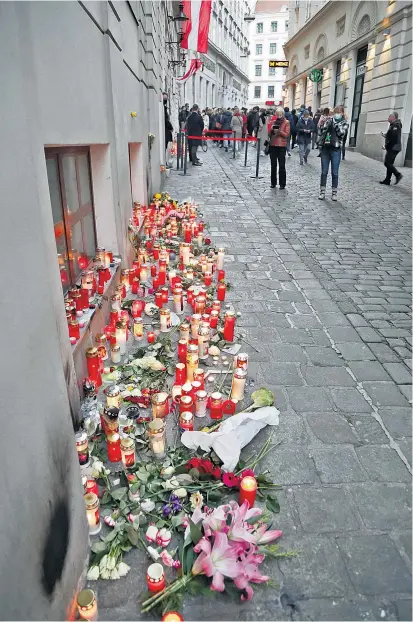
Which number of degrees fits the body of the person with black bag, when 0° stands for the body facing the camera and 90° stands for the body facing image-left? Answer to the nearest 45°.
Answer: approximately 0°

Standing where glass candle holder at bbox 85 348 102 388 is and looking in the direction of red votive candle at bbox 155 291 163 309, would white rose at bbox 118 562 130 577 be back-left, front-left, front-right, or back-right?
back-right

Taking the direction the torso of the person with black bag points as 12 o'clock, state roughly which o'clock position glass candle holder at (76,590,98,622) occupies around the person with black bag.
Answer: The glass candle holder is roughly at 12 o'clock from the person with black bag.

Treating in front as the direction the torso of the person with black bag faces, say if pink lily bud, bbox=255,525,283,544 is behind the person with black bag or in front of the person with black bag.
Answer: in front

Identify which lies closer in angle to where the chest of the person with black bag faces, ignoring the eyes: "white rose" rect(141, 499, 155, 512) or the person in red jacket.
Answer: the white rose

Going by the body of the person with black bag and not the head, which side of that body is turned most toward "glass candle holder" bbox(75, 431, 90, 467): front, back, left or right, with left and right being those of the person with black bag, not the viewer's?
front

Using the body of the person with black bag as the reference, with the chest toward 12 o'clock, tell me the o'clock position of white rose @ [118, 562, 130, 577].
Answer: The white rose is roughly at 12 o'clock from the person with black bag.

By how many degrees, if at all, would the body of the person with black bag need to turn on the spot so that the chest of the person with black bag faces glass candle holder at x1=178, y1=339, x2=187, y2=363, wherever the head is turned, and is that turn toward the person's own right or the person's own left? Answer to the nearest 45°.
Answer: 0° — they already face it

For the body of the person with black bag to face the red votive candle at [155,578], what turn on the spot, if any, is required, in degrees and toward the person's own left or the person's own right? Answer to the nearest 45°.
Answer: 0° — they already face it

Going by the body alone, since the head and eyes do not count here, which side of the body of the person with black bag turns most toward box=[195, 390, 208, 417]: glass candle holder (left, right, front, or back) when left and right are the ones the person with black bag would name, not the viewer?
front

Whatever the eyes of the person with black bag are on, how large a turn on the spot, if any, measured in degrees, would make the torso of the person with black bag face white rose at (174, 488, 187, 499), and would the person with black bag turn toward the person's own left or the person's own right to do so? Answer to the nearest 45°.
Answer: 0° — they already face it

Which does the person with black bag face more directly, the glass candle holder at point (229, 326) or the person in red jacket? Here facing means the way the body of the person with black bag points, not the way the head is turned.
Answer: the glass candle holder

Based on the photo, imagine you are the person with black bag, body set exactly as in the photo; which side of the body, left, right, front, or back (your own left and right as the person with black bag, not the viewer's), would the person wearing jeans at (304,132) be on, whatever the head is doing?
back
